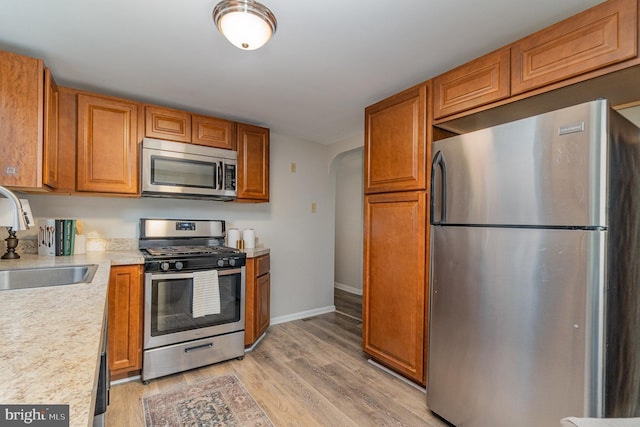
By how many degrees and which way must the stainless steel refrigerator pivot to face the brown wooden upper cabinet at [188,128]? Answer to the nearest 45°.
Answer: approximately 45° to its right

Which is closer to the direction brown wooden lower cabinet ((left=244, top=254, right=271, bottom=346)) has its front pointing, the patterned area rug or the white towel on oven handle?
the patterned area rug

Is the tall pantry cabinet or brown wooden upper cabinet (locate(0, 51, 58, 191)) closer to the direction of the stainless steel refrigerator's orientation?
the brown wooden upper cabinet

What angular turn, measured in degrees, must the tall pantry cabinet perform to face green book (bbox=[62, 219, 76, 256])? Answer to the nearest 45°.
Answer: approximately 45° to its right

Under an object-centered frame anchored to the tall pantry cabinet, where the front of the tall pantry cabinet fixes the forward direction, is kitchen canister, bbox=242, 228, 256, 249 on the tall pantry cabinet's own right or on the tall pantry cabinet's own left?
on the tall pantry cabinet's own right

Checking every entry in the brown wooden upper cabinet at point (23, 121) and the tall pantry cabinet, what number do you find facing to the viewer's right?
1

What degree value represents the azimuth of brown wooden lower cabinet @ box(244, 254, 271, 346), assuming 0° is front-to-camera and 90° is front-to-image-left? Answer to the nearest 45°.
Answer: approximately 315°

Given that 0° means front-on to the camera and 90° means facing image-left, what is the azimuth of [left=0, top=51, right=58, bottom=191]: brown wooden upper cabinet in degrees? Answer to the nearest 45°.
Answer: approximately 270°
